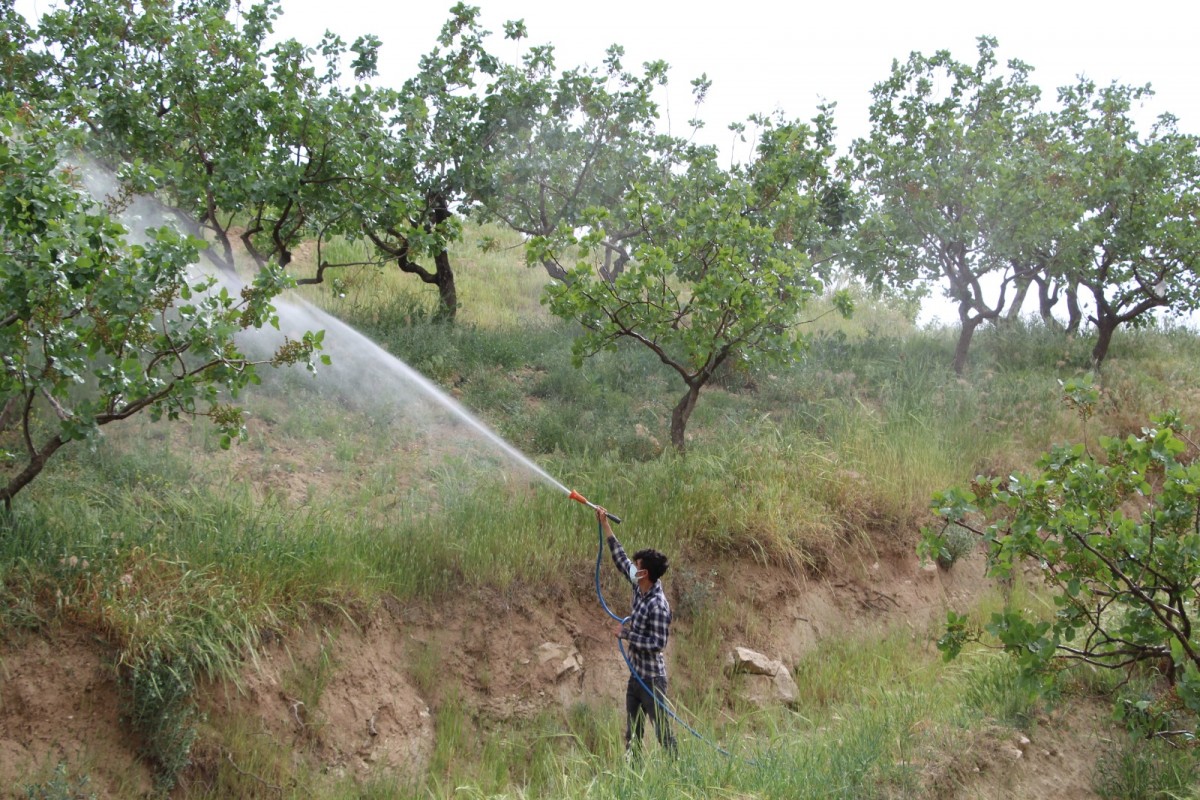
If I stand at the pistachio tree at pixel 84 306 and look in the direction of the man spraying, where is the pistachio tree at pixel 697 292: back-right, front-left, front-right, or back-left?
front-left

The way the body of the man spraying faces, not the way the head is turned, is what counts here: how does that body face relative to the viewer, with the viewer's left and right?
facing to the left of the viewer

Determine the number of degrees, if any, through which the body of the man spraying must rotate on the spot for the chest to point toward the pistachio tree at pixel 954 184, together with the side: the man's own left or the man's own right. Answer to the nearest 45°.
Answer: approximately 90° to the man's own right

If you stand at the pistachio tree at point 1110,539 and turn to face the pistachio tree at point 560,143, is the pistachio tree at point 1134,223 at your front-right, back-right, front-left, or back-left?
front-right

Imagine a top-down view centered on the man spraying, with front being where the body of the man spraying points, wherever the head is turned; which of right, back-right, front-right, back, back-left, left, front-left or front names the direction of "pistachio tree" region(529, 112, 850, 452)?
right

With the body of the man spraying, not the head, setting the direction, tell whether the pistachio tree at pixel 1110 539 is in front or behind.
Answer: behind

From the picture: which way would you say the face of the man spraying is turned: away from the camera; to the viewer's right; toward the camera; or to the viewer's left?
to the viewer's left

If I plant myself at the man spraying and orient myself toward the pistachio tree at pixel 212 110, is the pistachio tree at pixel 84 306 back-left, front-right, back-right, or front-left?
front-left

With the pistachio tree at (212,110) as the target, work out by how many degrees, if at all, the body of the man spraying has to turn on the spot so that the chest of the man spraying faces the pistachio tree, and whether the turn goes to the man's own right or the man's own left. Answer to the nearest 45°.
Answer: approximately 45° to the man's own right
